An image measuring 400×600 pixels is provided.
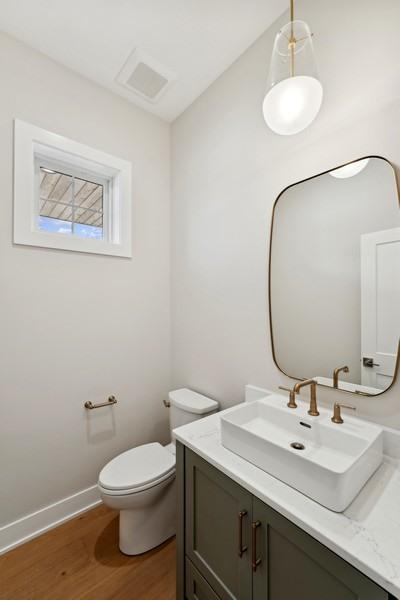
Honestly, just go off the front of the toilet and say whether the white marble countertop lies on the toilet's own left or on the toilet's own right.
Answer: on the toilet's own left
